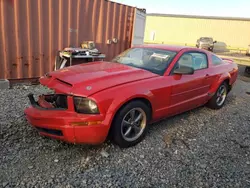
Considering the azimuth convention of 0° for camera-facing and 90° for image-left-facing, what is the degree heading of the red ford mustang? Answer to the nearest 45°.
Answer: approximately 45°

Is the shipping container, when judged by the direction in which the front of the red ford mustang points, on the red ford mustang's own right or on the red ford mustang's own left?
on the red ford mustang's own right
